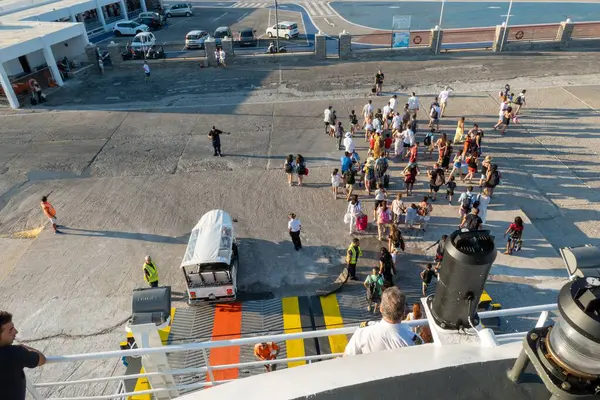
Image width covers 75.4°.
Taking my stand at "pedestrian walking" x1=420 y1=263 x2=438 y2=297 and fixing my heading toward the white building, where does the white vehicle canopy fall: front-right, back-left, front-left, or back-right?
front-left

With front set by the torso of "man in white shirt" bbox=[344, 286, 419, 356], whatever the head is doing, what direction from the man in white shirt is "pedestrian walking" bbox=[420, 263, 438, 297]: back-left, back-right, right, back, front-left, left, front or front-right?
front

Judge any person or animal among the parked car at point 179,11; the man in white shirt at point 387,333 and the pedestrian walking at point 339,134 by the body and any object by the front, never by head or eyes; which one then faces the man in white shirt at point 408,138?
the man in white shirt at point 387,333

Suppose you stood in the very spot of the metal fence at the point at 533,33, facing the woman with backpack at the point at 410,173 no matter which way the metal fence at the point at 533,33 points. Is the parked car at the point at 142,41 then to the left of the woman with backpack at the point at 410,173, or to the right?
right

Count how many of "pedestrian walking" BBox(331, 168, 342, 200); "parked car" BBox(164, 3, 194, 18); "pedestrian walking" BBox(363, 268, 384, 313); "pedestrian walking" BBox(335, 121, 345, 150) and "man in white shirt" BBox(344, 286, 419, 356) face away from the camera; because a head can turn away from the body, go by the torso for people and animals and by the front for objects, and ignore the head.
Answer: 4

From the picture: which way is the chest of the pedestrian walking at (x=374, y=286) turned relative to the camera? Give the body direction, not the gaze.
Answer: away from the camera

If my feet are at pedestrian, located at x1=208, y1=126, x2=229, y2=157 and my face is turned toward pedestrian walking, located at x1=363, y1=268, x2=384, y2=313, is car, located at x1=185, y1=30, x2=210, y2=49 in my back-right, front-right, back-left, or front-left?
back-left

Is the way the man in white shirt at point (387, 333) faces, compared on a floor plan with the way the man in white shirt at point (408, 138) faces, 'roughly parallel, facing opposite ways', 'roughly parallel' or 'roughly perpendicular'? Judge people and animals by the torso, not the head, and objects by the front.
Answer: roughly parallel

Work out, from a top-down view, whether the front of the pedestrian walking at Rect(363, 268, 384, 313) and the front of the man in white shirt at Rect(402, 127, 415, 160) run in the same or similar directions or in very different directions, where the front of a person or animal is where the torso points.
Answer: same or similar directions

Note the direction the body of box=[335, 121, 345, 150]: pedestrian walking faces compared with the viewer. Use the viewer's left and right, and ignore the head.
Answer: facing away from the viewer

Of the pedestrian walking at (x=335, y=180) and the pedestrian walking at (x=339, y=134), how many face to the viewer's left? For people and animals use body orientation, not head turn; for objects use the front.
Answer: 0

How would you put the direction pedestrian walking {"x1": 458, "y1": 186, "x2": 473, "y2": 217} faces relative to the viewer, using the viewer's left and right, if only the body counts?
facing away from the viewer and to the right of the viewer

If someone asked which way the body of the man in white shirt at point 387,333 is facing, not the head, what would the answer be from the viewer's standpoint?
away from the camera

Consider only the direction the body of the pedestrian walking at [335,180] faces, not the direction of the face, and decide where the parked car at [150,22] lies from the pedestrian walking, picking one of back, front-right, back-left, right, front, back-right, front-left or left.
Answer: front-left
